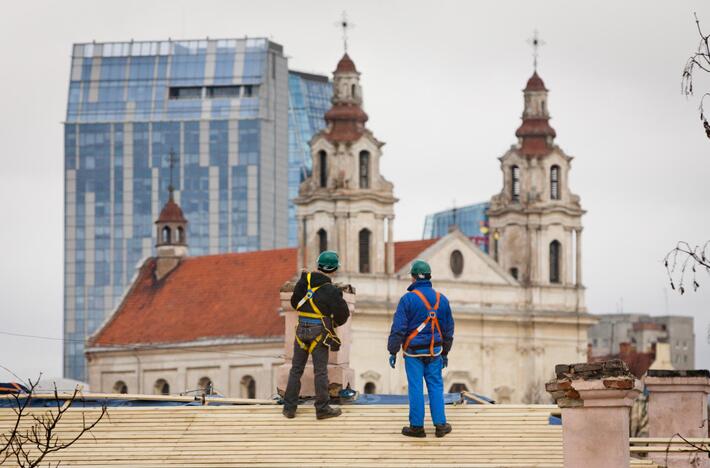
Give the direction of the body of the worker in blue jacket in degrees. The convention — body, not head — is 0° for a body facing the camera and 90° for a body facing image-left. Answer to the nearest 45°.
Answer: approximately 135°
